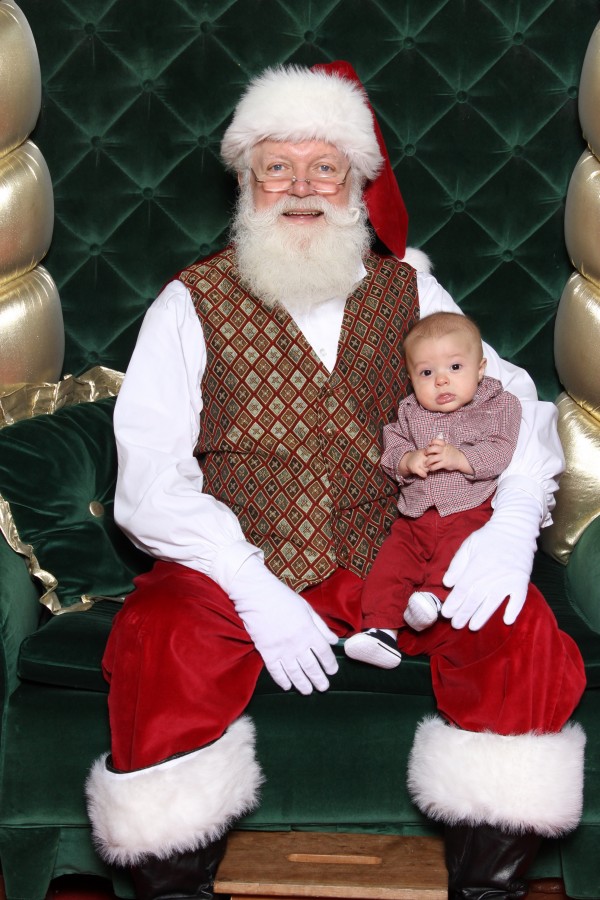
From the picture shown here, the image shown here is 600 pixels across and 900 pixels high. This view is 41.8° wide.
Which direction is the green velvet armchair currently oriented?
toward the camera

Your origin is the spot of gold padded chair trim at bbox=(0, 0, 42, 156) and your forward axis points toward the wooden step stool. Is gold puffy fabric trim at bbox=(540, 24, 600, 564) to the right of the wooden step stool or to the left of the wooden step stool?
left

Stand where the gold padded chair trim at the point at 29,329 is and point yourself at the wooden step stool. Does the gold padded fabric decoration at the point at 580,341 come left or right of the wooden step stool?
left

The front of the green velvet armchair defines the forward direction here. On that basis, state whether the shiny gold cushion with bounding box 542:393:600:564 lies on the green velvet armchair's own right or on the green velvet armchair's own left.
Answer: on the green velvet armchair's own left
